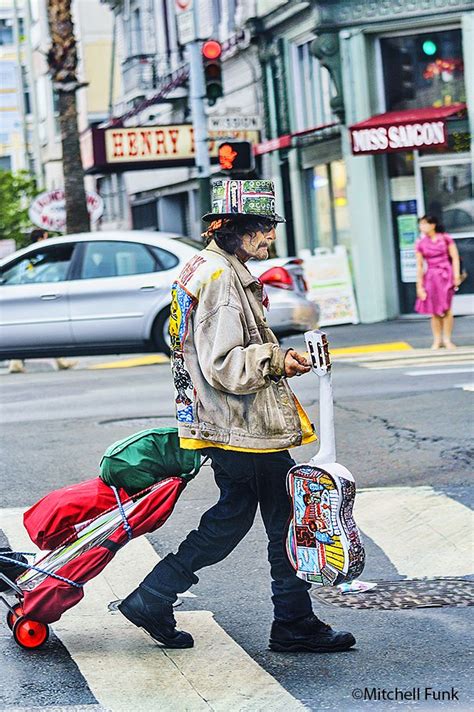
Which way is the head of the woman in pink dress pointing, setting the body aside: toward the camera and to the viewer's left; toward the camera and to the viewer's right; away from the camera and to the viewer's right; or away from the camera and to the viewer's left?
toward the camera and to the viewer's left

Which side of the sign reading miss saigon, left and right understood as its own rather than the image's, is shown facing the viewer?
front

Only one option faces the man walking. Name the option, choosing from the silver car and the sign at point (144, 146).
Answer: the sign

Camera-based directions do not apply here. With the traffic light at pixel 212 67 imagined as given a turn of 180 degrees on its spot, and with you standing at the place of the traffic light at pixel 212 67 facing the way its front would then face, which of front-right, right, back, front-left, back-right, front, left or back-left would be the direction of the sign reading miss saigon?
front-right

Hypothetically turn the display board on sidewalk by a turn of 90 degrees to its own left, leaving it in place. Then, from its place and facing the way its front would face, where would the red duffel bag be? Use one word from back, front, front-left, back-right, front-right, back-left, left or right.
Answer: right

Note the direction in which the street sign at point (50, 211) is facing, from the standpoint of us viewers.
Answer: facing the viewer

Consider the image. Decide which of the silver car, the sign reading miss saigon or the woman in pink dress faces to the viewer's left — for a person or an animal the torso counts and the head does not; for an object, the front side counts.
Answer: the silver car

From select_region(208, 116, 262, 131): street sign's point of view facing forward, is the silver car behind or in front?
in front

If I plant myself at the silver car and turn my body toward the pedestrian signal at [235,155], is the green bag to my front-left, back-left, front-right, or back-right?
back-right

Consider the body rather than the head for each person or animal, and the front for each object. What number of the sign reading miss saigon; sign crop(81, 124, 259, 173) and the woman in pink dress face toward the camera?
3

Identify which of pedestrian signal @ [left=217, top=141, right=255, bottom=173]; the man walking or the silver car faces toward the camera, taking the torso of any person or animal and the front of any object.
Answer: the pedestrian signal

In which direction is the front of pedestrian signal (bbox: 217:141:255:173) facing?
toward the camera
